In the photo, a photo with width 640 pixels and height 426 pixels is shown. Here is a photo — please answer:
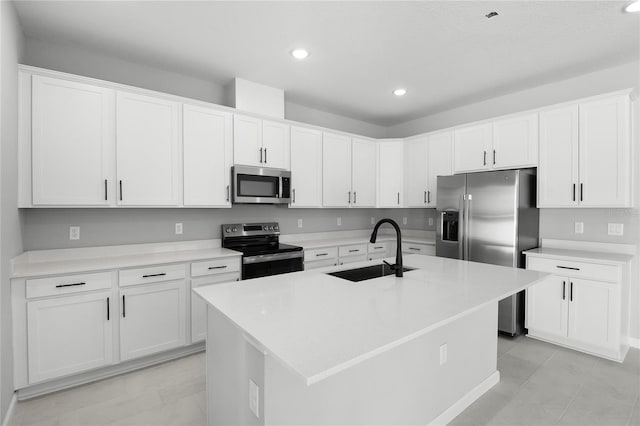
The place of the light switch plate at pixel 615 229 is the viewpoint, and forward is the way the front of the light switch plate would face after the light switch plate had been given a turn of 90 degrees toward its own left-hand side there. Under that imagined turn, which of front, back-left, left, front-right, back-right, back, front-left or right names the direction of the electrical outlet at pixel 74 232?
back-right

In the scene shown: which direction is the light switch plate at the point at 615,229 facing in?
toward the camera

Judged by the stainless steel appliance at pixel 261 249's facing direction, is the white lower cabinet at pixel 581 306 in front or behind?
in front

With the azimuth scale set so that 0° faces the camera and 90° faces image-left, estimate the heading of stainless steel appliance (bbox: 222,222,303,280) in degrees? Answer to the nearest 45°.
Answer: approximately 315°

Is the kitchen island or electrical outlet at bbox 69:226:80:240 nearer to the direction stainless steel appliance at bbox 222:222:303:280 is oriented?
the kitchen island

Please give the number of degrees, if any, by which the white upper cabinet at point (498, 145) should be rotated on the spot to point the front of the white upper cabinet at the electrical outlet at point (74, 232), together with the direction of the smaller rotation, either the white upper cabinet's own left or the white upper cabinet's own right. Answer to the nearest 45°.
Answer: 0° — it already faces it

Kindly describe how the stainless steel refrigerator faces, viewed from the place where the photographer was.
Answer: facing the viewer and to the left of the viewer

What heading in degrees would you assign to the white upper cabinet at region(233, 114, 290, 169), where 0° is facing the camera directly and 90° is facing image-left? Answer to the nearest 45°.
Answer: approximately 315°

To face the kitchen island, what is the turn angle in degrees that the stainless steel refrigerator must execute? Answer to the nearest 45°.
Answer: approximately 45° to its left

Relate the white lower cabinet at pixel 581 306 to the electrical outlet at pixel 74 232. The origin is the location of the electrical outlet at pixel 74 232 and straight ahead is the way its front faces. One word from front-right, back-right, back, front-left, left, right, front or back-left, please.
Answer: front-left

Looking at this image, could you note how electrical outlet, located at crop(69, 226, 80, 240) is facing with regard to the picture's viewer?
facing the viewer
